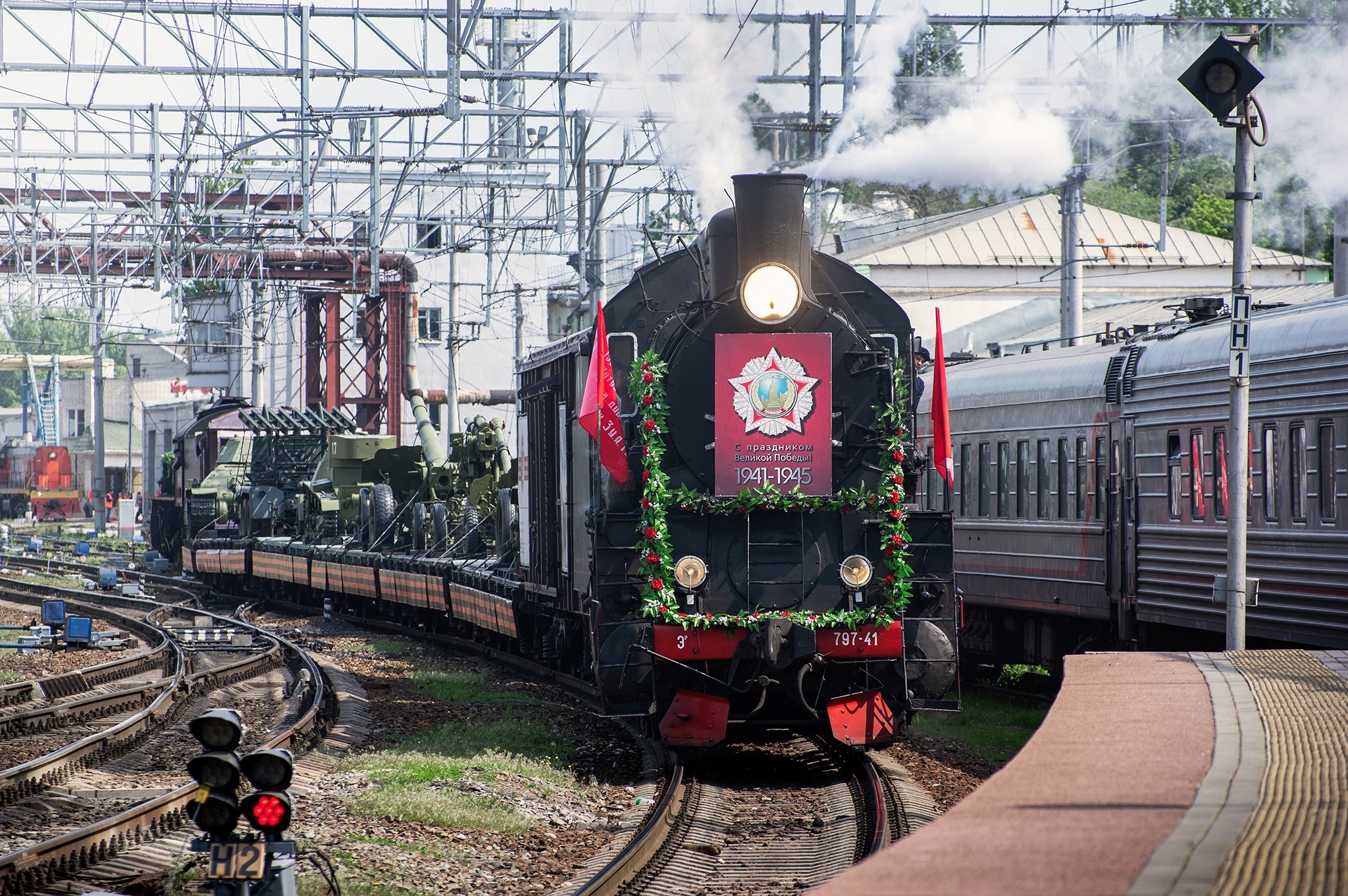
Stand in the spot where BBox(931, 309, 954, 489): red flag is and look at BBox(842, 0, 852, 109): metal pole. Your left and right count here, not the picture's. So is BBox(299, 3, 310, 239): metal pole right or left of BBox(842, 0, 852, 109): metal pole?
left

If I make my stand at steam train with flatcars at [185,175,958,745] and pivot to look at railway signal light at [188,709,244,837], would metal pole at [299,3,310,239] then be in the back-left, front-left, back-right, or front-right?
back-right

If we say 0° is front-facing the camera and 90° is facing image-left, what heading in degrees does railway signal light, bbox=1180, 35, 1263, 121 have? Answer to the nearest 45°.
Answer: approximately 0°

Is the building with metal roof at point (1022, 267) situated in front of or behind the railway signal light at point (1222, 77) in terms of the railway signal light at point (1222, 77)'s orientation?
behind

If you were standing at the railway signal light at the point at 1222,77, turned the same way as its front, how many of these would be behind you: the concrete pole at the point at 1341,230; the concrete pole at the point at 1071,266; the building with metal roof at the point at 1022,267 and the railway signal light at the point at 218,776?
3

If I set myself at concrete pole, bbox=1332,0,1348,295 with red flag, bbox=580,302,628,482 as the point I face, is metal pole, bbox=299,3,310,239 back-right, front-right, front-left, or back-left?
front-right

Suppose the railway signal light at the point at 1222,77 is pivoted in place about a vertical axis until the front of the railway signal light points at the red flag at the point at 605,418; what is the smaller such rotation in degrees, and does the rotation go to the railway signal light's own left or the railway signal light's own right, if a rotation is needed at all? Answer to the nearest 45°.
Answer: approximately 90° to the railway signal light's own right

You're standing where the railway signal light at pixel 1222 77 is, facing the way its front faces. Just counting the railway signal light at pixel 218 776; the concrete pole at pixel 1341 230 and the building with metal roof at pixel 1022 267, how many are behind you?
2

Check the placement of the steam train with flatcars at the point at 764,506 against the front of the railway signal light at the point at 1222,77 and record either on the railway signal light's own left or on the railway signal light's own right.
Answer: on the railway signal light's own right

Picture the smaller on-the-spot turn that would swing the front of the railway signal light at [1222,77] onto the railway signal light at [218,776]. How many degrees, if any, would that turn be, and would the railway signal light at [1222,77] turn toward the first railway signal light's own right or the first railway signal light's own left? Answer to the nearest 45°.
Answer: approximately 45° to the first railway signal light's own right

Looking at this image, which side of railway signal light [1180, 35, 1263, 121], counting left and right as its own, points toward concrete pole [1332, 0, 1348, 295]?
back

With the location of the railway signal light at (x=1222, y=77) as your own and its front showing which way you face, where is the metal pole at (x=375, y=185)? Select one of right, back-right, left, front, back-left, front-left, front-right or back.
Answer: back-right

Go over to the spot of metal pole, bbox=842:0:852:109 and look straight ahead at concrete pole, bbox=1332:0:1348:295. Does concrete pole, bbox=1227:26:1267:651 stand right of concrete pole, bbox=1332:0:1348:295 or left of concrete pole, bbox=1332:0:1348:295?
right

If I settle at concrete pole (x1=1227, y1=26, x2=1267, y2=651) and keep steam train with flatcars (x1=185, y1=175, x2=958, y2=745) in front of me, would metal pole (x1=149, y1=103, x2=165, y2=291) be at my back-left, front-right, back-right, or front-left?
front-right
